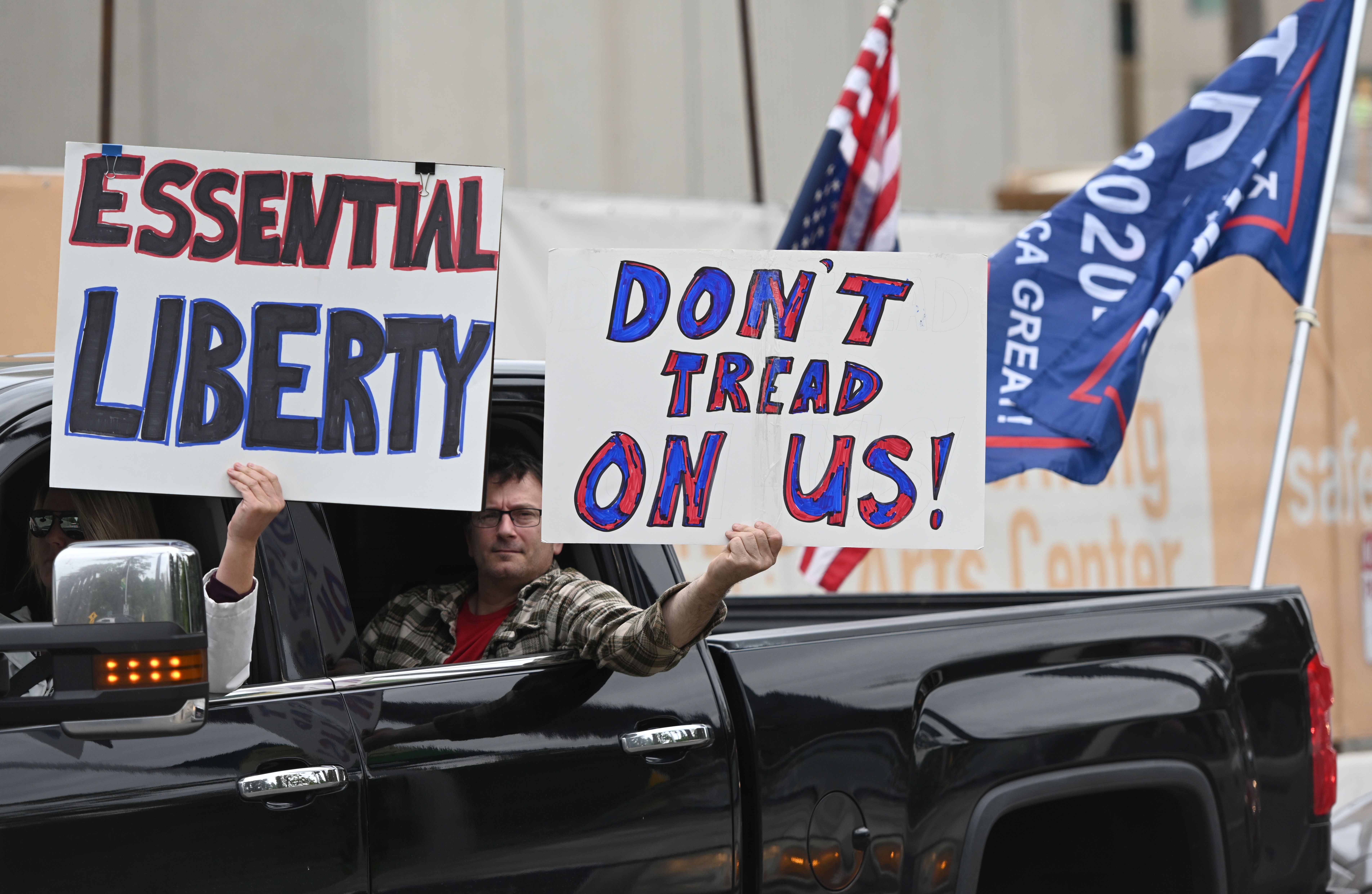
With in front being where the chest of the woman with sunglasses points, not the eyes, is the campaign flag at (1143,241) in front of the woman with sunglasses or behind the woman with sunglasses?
behind

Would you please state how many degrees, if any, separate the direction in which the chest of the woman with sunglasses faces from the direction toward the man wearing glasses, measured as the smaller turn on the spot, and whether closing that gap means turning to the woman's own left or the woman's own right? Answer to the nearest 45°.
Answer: approximately 180°

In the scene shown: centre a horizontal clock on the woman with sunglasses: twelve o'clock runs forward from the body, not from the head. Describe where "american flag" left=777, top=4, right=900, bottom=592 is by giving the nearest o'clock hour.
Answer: The american flag is roughly at 6 o'clock from the woman with sunglasses.

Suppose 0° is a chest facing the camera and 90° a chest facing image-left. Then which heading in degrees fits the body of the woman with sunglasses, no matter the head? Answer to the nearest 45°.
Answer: approximately 45°

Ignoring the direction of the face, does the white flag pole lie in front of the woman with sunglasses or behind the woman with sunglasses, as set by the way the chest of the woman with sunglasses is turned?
behind
